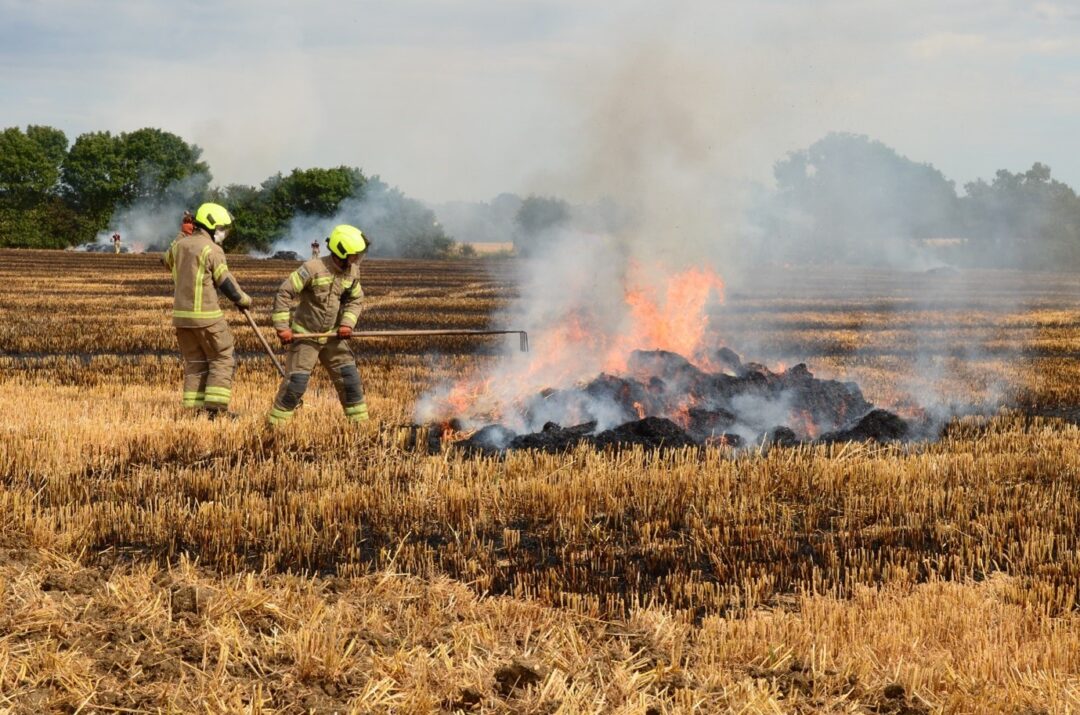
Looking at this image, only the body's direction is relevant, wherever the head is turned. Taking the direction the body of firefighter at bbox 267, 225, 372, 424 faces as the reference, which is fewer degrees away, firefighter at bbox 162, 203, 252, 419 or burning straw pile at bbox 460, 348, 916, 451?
the burning straw pile

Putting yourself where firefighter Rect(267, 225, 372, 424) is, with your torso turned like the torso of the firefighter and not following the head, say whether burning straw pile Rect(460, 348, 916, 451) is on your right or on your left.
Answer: on your left

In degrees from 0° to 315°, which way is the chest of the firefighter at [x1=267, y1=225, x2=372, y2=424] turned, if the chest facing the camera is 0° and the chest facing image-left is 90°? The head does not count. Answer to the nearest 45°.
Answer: approximately 315°

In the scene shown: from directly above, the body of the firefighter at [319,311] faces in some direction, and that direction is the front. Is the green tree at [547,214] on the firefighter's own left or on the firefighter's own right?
on the firefighter's own left

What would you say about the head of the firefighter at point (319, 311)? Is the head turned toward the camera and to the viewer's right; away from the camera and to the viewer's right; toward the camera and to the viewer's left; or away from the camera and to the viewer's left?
toward the camera and to the viewer's right

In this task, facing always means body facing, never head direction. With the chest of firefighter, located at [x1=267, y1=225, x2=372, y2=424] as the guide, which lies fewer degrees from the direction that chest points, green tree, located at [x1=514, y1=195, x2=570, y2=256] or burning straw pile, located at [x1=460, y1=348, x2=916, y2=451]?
the burning straw pile
